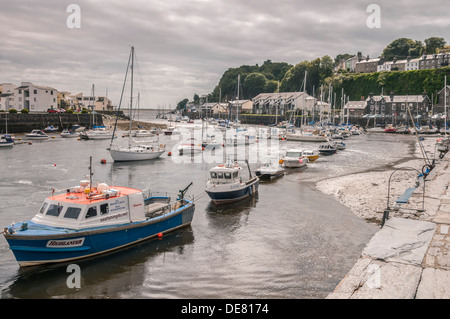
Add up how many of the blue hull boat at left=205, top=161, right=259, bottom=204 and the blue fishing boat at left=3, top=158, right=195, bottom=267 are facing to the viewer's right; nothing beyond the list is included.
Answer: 0

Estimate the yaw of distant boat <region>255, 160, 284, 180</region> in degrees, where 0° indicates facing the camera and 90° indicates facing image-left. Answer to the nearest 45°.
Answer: approximately 45°

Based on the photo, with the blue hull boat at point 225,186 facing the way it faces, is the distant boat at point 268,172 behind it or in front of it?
behind

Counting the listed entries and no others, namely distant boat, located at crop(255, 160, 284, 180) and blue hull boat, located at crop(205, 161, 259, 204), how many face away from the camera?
0

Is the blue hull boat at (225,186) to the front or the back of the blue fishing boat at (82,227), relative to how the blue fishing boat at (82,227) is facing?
to the back

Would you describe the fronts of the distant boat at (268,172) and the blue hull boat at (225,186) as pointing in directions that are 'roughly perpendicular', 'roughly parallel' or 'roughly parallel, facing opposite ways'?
roughly parallel

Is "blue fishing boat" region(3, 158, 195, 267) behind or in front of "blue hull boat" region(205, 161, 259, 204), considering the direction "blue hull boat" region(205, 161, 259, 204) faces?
in front

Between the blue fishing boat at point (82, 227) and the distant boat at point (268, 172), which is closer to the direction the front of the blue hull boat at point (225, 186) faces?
the blue fishing boat
